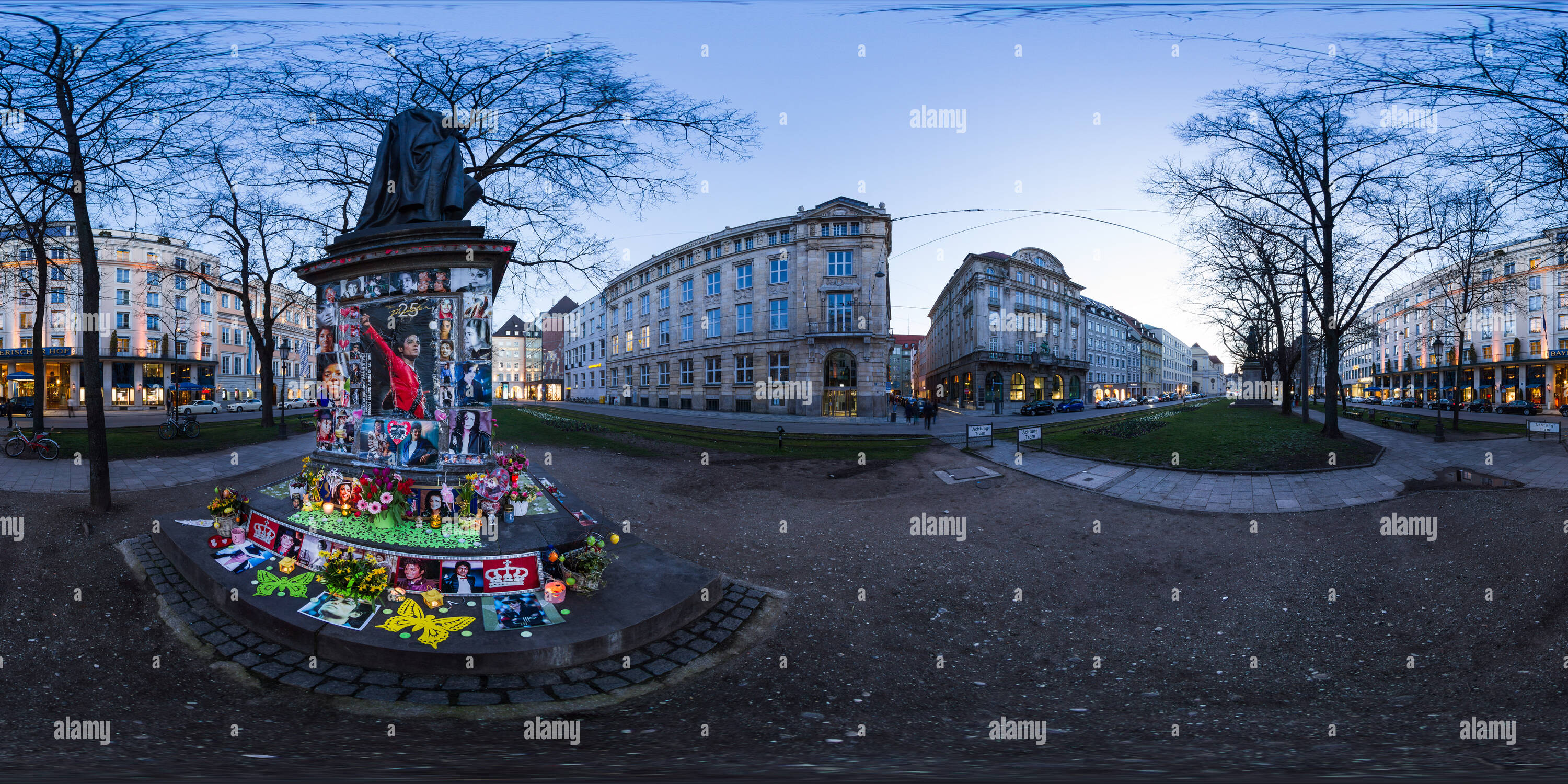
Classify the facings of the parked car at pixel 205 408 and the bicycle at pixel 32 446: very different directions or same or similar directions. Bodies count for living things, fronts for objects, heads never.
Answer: same or similar directions

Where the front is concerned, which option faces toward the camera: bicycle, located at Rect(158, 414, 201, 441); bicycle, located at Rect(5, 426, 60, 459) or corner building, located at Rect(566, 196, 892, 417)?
the corner building

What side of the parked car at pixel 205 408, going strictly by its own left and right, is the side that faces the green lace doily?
left

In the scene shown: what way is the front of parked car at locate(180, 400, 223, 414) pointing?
to the viewer's left

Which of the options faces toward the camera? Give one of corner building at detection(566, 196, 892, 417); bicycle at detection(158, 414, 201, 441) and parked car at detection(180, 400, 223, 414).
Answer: the corner building

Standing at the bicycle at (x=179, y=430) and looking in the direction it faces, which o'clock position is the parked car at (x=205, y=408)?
The parked car is roughly at 3 o'clock from the bicycle.

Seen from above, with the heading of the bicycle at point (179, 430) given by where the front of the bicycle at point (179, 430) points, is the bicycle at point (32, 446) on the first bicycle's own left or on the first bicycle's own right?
on the first bicycle's own left

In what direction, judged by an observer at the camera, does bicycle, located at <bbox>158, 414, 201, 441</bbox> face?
facing to the left of the viewer
